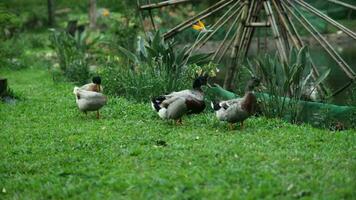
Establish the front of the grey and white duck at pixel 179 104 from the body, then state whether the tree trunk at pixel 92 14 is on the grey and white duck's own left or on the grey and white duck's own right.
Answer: on the grey and white duck's own left

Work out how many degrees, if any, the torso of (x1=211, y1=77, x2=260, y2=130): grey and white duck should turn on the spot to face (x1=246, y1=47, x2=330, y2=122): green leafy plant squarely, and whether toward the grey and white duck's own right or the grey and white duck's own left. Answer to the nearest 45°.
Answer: approximately 45° to the grey and white duck's own left

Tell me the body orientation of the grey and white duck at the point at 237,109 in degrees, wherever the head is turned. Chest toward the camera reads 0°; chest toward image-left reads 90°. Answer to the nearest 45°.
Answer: approximately 270°

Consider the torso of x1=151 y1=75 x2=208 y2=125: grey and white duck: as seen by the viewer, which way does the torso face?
to the viewer's right

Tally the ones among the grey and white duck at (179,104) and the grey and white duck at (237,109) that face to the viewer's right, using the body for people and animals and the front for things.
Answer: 2

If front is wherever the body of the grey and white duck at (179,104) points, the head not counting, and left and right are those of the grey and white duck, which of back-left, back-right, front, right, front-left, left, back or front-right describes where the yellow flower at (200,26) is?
left

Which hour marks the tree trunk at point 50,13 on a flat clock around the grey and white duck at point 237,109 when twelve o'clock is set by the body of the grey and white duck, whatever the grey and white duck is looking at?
The tree trunk is roughly at 8 o'clock from the grey and white duck.

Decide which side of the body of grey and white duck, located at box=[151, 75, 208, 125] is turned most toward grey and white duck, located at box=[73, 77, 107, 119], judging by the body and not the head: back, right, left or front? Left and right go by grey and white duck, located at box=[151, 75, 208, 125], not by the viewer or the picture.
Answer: back

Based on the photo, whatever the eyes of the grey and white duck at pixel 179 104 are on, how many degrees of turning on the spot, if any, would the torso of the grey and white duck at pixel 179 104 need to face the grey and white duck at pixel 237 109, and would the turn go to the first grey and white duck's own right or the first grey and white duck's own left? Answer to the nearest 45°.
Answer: approximately 45° to the first grey and white duck's own right

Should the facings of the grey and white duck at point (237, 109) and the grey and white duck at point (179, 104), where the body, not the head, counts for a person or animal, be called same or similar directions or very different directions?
same or similar directions

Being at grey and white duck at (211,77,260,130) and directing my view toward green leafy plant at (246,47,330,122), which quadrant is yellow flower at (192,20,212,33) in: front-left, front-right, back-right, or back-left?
front-left

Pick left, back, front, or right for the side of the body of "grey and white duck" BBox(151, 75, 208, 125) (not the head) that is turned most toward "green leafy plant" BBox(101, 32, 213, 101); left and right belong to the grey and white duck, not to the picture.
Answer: left

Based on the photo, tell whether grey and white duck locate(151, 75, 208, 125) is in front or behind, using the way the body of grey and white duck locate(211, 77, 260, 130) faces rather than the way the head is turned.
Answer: behind

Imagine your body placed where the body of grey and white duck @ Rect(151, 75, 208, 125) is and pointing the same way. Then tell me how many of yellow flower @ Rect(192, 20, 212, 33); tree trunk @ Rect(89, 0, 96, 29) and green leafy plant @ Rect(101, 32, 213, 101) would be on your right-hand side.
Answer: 0
